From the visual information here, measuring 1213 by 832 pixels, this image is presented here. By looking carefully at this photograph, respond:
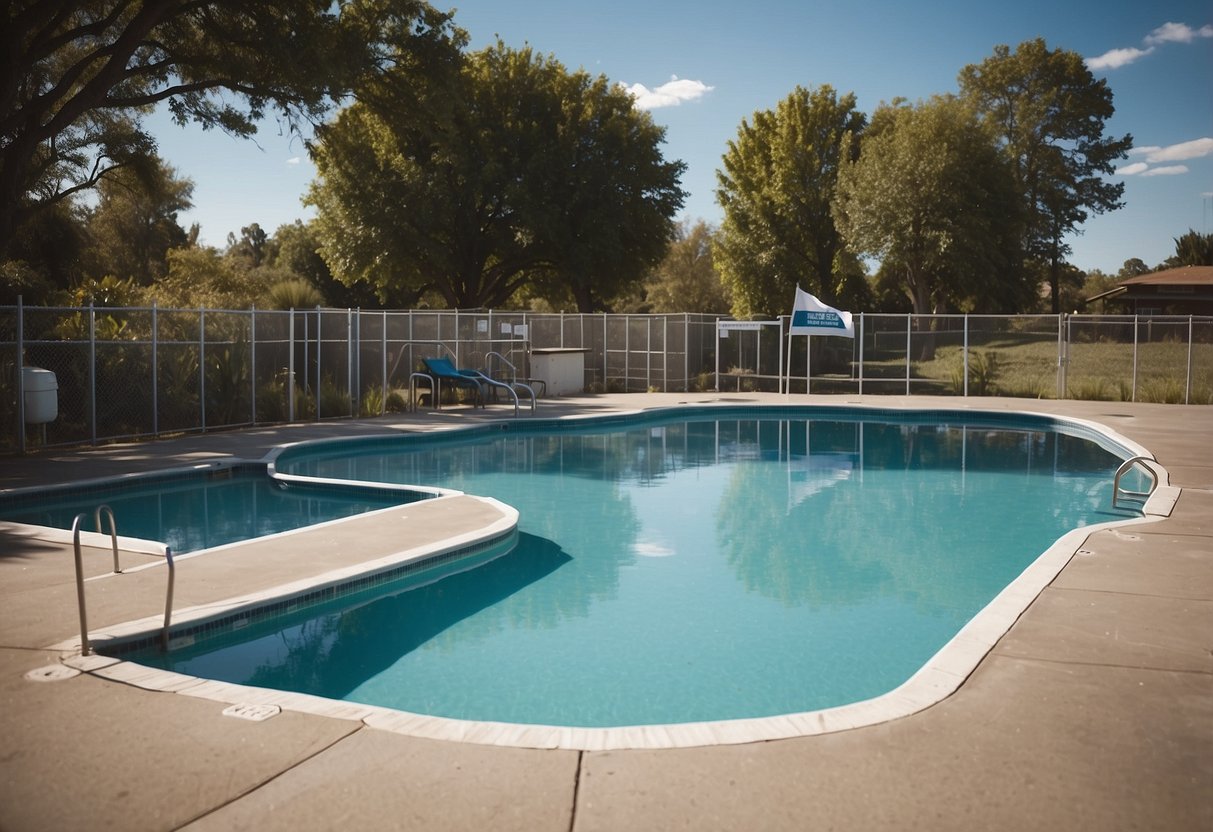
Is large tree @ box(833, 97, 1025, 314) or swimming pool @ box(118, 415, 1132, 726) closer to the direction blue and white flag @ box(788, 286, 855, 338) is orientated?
the swimming pool

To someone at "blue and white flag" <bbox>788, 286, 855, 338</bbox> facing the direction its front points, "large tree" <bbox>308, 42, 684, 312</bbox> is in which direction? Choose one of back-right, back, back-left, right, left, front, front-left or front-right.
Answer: back-right

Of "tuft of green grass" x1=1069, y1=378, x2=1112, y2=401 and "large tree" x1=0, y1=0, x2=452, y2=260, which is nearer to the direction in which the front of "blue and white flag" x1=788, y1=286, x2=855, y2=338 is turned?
the large tree

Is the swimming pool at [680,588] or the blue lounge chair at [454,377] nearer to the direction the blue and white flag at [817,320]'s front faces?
the swimming pool

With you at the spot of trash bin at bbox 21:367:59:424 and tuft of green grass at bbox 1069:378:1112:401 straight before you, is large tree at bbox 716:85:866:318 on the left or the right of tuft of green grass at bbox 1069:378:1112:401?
left

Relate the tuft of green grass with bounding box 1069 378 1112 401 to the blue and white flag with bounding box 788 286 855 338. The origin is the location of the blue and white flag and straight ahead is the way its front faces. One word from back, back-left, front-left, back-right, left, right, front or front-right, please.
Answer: left

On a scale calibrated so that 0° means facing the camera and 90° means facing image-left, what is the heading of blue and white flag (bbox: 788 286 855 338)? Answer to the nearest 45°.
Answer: approximately 0°

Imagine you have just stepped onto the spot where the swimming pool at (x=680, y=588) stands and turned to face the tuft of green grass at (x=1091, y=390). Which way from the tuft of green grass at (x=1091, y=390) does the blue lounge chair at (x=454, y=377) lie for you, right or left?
left

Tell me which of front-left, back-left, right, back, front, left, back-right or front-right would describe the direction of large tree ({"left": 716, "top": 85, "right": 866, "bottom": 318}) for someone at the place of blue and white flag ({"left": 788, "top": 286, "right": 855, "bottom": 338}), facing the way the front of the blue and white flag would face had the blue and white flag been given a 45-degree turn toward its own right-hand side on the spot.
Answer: back-right

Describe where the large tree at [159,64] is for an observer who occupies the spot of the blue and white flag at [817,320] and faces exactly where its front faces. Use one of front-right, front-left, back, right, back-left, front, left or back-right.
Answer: front-right

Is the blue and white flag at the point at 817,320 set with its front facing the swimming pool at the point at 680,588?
yes
